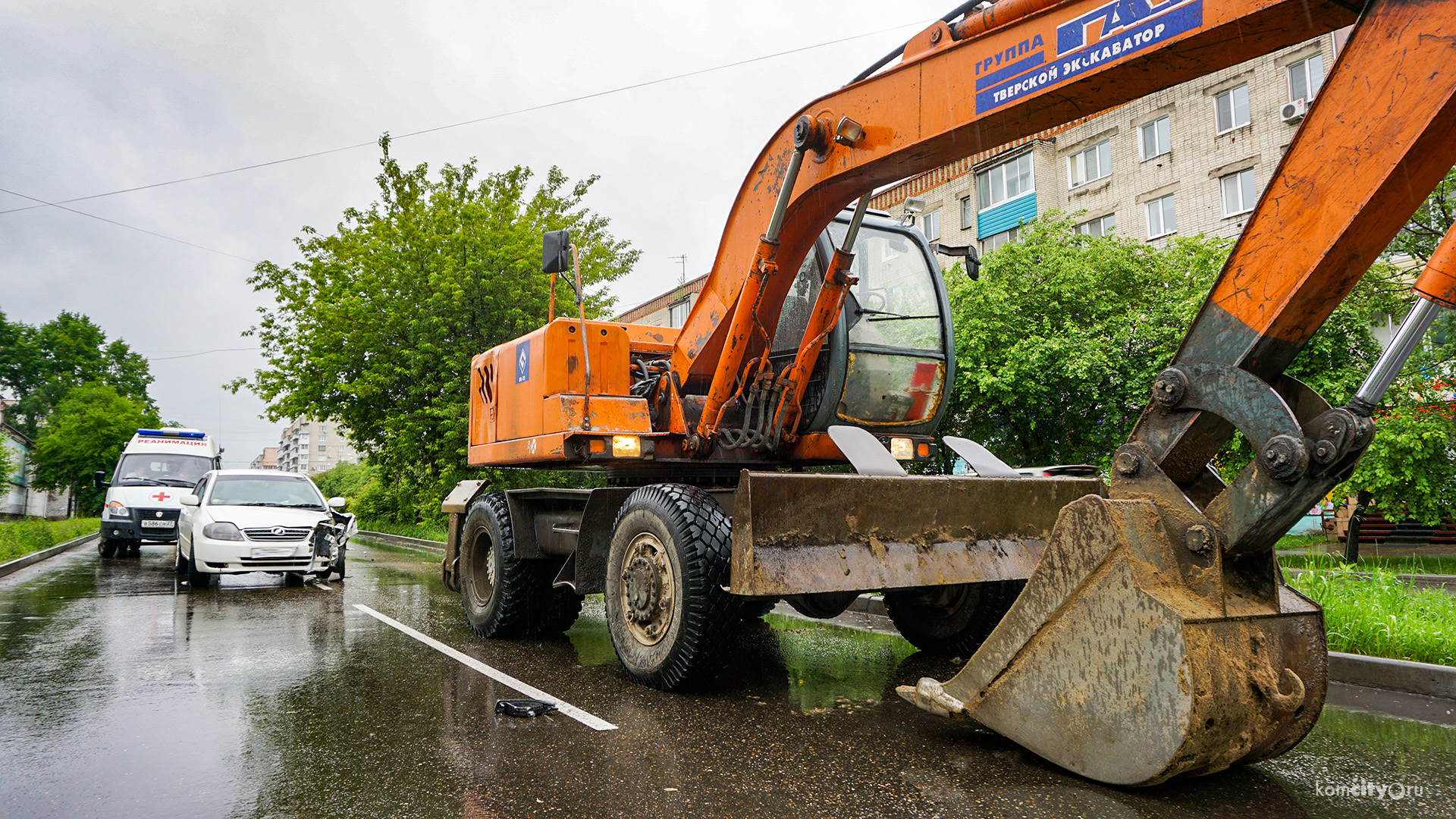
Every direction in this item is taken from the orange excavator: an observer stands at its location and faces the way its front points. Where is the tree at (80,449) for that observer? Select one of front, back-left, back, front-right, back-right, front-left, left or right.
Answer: back

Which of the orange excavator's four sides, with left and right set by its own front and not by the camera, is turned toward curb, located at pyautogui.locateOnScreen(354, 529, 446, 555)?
back

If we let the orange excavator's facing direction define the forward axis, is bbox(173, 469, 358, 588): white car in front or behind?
behind

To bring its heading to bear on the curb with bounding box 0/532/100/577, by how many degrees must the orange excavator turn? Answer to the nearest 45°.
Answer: approximately 180°

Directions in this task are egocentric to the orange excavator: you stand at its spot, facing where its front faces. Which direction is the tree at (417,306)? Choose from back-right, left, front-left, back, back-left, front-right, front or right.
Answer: back

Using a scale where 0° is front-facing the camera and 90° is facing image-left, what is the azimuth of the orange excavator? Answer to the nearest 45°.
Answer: approximately 315°

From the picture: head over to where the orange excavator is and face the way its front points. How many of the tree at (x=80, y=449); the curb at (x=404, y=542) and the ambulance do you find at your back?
3
